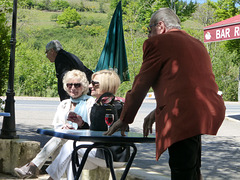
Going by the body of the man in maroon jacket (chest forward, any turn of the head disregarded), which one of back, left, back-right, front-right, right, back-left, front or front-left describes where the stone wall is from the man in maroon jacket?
front

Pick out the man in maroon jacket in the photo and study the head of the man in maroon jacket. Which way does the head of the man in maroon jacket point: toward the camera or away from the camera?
away from the camera

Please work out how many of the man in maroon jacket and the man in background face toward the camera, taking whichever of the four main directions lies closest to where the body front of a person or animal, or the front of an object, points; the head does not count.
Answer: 0

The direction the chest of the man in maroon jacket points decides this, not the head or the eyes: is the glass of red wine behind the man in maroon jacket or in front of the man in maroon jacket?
in front

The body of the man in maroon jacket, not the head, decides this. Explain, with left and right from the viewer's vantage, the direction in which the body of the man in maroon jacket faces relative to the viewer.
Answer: facing away from the viewer and to the left of the viewer

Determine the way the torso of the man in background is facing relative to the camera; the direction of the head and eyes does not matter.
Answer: to the viewer's left

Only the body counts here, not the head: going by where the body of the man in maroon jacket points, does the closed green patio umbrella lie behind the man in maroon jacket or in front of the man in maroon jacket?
in front

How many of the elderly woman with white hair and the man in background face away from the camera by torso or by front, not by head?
0

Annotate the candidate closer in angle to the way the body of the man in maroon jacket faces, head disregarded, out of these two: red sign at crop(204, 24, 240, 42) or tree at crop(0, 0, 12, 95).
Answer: the tree
